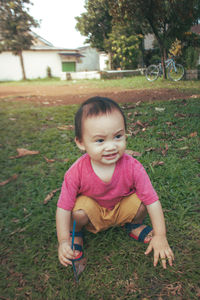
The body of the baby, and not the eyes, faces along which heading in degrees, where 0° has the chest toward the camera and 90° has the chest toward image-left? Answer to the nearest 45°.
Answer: approximately 0°

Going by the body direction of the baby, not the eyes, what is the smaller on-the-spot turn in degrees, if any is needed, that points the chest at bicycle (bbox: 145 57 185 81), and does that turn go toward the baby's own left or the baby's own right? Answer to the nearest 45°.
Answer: approximately 180°

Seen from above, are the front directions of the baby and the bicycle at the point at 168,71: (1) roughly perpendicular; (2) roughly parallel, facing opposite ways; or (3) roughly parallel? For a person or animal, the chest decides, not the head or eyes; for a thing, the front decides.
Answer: roughly perpendicular

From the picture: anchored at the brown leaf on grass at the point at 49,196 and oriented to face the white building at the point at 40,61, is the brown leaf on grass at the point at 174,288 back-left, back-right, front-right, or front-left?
back-right
